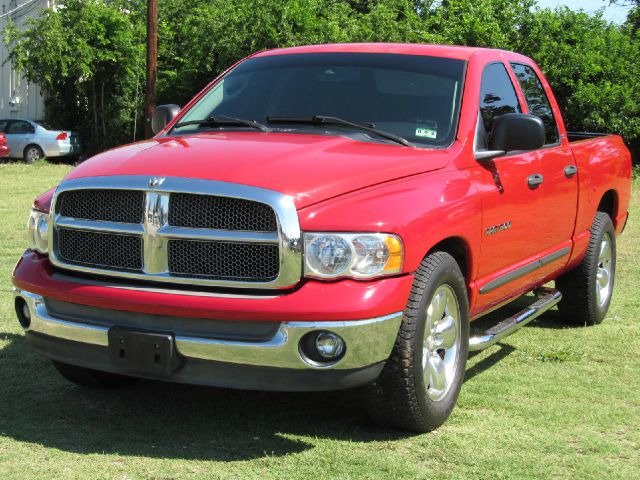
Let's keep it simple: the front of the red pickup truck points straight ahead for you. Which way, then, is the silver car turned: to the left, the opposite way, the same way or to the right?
to the right

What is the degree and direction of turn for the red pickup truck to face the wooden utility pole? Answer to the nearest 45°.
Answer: approximately 135° to its right

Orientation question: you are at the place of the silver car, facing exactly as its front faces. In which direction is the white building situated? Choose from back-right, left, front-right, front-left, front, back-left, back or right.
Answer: front-right

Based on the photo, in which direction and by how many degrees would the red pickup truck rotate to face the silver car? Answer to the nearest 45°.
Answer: approximately 135° to its right

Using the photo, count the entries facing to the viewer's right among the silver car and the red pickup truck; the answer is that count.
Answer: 0

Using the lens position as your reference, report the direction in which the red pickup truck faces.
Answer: facing the viewer and to the left of the viewer

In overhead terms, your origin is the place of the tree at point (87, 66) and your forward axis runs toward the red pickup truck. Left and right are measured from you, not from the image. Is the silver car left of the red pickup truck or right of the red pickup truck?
right

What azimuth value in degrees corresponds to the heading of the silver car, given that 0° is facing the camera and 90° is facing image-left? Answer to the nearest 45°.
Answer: approximately 135°

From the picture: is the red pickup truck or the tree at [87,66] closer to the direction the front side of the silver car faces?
the tree

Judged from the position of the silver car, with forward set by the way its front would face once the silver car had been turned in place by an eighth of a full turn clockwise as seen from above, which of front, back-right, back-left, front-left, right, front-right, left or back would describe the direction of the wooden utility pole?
back-right

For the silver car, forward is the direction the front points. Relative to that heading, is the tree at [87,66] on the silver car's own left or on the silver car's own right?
on the silver car's own right
